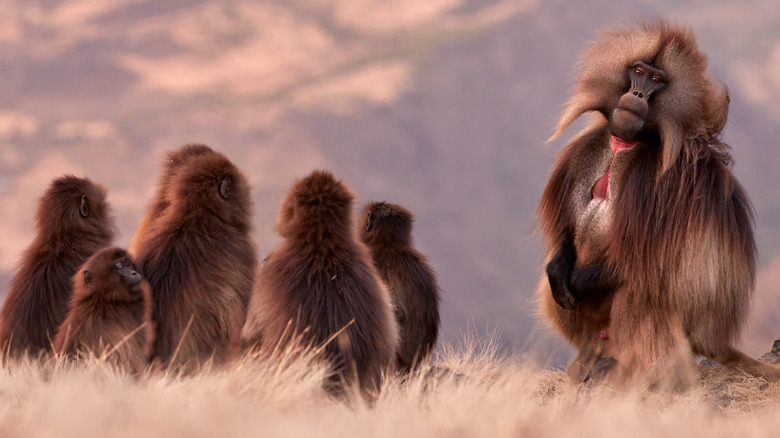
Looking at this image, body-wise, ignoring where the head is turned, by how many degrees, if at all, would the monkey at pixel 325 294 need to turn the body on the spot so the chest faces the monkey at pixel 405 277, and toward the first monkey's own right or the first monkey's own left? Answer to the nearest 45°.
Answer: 0° — it already faces it

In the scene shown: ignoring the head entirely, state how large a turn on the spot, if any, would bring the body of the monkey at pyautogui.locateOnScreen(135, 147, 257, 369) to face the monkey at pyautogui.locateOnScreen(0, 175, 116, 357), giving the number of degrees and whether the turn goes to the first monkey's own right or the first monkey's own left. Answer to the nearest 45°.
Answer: approximately 90° to the first monkey's own left

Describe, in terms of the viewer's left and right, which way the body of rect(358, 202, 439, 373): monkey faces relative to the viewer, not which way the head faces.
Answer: facing away from the viewer and to the left of the viewer

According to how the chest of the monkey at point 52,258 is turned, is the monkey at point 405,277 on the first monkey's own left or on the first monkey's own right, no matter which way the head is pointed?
on the first monkey's own right

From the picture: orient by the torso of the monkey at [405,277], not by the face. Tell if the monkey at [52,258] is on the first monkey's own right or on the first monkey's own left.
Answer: on the first monkey's own left

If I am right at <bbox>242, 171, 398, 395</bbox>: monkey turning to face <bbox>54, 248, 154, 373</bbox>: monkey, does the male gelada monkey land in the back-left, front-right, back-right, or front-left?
back-right

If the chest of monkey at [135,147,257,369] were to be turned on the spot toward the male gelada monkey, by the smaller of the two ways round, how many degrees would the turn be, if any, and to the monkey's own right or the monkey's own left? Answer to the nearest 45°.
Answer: approximately 45° to the monkey's own right

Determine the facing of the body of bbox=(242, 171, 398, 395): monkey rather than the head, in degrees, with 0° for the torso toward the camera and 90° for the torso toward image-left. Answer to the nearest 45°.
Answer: approximately 180°

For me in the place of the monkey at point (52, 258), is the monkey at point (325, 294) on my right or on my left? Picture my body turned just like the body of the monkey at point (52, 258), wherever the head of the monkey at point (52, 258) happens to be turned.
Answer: on my right

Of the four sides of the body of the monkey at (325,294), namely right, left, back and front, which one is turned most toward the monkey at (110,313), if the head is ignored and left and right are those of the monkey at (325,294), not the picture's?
left

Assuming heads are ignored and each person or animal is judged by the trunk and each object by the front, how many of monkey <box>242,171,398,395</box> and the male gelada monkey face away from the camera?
1
